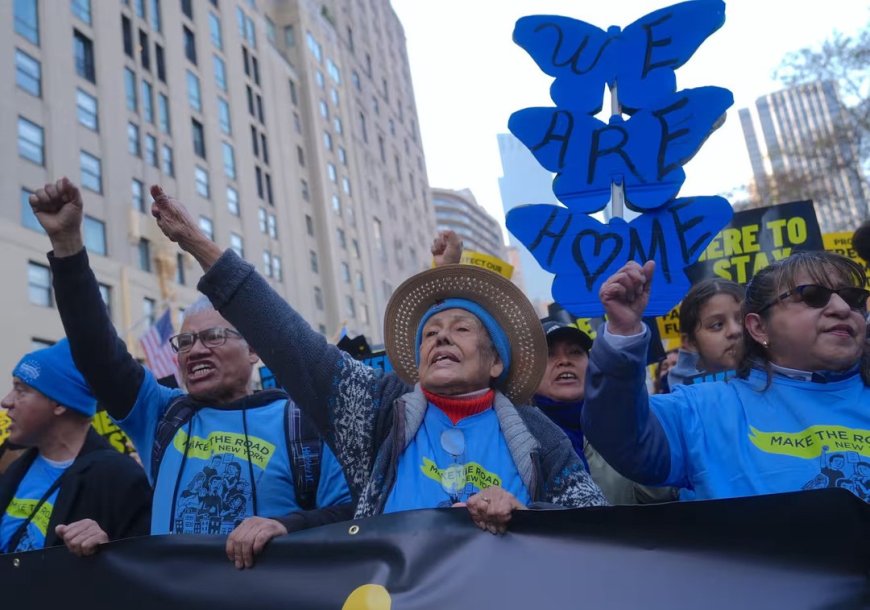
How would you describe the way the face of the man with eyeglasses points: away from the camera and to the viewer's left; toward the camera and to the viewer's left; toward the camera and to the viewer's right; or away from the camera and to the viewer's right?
toward the camera and to the viewer's left

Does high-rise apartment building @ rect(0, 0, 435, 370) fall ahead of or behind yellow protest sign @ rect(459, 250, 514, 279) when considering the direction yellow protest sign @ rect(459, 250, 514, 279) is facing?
behind

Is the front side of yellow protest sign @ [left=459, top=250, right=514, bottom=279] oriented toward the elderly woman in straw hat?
yes

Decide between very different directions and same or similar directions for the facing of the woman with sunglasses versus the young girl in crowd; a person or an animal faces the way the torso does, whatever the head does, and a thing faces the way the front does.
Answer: same or similar directions

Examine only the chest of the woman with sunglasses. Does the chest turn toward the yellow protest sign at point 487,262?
no

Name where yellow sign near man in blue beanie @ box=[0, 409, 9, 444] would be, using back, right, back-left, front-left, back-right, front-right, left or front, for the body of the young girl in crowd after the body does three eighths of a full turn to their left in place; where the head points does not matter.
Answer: left

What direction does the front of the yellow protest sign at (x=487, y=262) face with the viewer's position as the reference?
facing the viewer

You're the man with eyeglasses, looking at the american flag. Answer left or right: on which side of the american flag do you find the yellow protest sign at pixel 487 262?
right

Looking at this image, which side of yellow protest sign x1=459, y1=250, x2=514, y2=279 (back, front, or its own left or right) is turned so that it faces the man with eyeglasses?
front

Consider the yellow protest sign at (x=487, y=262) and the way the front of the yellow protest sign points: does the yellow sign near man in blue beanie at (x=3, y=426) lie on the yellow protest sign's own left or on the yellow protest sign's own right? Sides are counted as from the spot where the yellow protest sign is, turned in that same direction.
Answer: on the yellow protest sign's own right

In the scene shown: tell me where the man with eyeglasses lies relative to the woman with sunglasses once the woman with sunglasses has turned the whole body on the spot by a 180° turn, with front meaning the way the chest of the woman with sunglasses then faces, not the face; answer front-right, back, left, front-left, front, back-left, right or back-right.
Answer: front-left

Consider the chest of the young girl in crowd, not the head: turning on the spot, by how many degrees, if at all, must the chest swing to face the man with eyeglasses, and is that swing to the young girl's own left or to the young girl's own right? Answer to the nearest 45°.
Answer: approximately 90° to the young girl's own right
